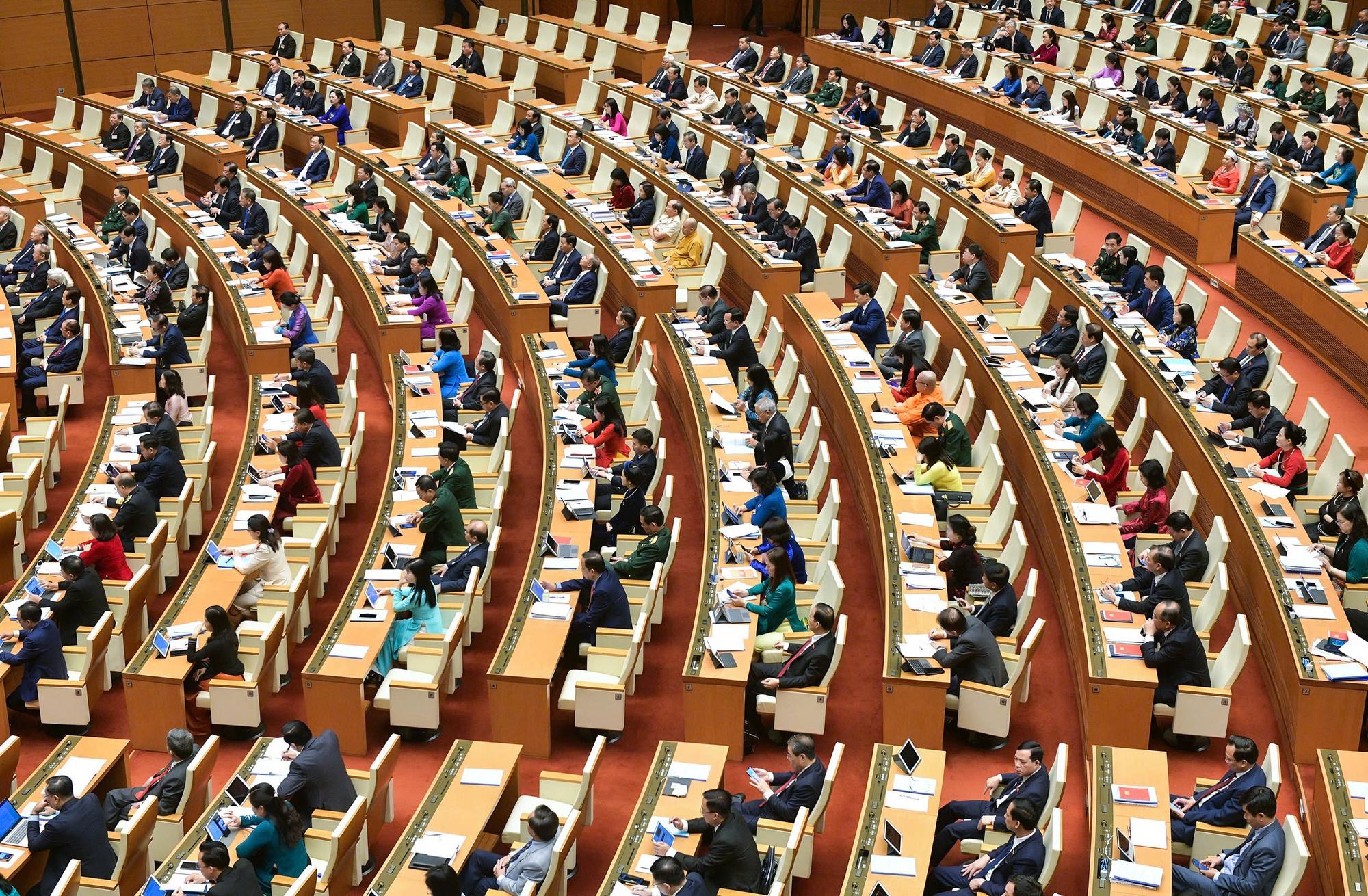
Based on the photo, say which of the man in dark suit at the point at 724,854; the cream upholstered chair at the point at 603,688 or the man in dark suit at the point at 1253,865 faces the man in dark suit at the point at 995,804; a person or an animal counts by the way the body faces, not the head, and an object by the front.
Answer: the man in dark suit at the point at 1253,865

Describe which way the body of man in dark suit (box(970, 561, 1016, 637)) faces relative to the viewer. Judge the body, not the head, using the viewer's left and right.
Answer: facing to the left of the viewer

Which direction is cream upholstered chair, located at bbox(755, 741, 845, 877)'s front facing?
to the viewer's left

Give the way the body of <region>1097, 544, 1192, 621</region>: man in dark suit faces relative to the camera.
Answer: to the viewer's left

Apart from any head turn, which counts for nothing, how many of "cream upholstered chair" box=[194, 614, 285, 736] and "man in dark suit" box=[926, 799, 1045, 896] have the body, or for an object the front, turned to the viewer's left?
2

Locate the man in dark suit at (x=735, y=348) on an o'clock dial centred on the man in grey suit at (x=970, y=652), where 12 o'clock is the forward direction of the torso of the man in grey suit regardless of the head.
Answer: The man in dark suit is roughly at 2 o'clock from the man in grey suit.

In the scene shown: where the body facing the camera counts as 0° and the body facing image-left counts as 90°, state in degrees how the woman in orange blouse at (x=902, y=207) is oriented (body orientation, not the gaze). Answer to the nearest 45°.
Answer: approximately 45°

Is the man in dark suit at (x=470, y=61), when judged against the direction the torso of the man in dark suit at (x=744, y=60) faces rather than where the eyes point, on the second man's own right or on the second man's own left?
on the second man's own right

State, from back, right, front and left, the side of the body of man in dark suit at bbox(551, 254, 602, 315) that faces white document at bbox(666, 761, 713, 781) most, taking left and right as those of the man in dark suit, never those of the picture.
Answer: left

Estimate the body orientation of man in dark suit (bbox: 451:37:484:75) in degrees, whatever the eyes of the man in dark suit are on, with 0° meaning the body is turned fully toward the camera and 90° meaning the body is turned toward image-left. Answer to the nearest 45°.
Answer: approximately 45°

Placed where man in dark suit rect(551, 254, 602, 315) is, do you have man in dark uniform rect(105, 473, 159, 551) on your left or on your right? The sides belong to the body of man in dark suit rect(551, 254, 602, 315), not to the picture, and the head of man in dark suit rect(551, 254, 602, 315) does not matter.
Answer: on your left

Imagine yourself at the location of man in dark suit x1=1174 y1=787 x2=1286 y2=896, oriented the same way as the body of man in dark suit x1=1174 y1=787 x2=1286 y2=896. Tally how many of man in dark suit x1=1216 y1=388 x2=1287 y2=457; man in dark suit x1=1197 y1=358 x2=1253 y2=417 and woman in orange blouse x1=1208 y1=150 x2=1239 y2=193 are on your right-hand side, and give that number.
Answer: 3

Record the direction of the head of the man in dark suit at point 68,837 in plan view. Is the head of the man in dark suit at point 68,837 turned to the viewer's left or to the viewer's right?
to the viewer's left

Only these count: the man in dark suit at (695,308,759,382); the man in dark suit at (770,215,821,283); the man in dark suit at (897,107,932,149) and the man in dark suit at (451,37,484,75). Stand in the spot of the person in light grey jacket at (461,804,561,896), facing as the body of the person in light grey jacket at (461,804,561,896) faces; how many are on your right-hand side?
4

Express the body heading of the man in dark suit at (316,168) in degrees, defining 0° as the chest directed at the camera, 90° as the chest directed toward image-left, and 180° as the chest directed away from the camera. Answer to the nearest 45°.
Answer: approximately 45°
